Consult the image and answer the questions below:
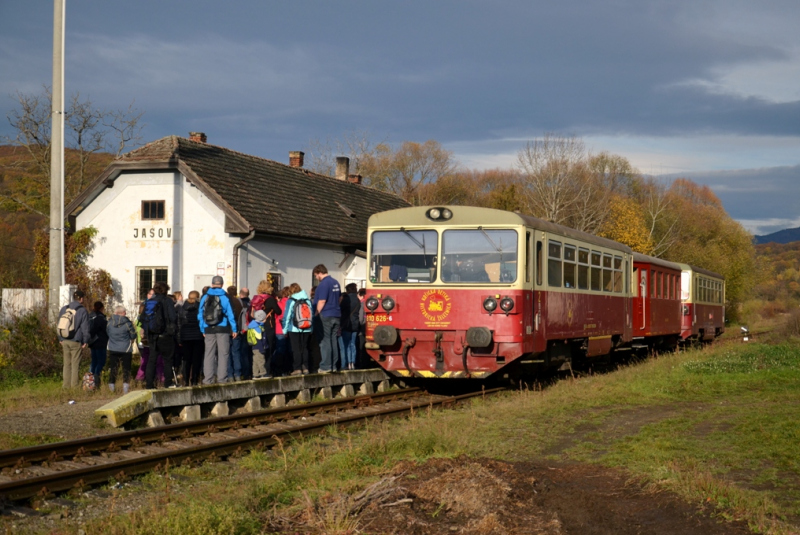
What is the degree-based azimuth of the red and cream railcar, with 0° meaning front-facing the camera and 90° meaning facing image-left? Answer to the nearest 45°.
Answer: approximately 45°

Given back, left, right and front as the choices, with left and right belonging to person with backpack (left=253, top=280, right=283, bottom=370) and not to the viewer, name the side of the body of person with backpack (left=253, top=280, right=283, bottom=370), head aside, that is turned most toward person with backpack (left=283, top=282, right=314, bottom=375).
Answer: right

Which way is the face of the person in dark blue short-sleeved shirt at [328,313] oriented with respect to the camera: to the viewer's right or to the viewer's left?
to the viewer's left

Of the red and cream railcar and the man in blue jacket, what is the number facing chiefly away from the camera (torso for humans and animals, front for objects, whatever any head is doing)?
1

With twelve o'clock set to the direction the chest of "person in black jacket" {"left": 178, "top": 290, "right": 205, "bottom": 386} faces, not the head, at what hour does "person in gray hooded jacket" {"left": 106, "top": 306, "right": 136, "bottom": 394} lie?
"person in gray hooded jacket" {"left": 106, "top": 306, "right": 136, "bottom": 394} is roughly at 8 o'clock from "person in black jacket" {"left": 178, "top": 290, "right": 205, "bottom": 386}.

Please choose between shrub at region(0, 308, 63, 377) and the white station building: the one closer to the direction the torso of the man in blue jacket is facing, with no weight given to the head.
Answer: the white station building

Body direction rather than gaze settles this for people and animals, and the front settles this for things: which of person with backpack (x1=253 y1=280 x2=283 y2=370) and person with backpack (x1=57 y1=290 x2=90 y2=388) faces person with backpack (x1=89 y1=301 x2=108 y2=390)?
person with backpack (x1=57 y1=290 x2=90 y2=388)

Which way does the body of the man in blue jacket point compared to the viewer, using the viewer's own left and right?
facing away from the viewer

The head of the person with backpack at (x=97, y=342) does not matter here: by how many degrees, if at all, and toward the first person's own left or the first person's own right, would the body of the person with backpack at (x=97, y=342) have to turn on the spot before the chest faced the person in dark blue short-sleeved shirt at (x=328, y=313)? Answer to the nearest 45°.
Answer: approximately 45° to the first person's own right

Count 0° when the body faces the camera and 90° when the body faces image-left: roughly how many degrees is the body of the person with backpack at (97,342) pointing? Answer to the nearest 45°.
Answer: approximately 225°

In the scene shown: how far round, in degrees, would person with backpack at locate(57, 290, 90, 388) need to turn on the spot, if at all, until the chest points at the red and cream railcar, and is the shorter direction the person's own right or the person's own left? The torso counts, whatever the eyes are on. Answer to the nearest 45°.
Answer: approximately 90° to the person's own right

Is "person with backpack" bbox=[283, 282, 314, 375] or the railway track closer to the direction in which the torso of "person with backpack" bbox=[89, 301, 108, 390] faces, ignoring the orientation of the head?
the person with backpack

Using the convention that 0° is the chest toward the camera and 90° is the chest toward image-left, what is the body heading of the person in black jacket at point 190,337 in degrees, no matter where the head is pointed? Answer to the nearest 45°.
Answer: approximately 225°
